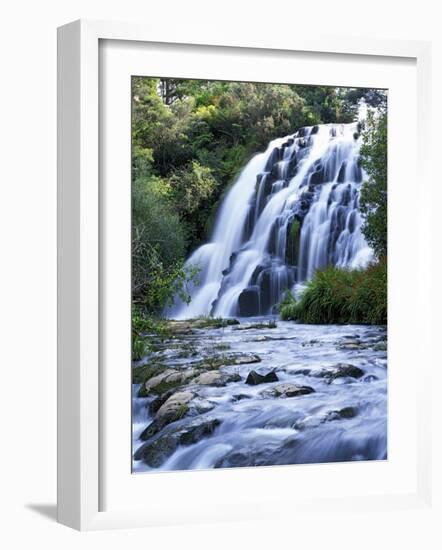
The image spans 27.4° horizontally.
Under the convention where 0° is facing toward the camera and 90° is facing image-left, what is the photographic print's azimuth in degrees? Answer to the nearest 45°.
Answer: approximately 315°

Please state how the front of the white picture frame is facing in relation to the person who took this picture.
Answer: facing the viewer and to the right of the viewer
